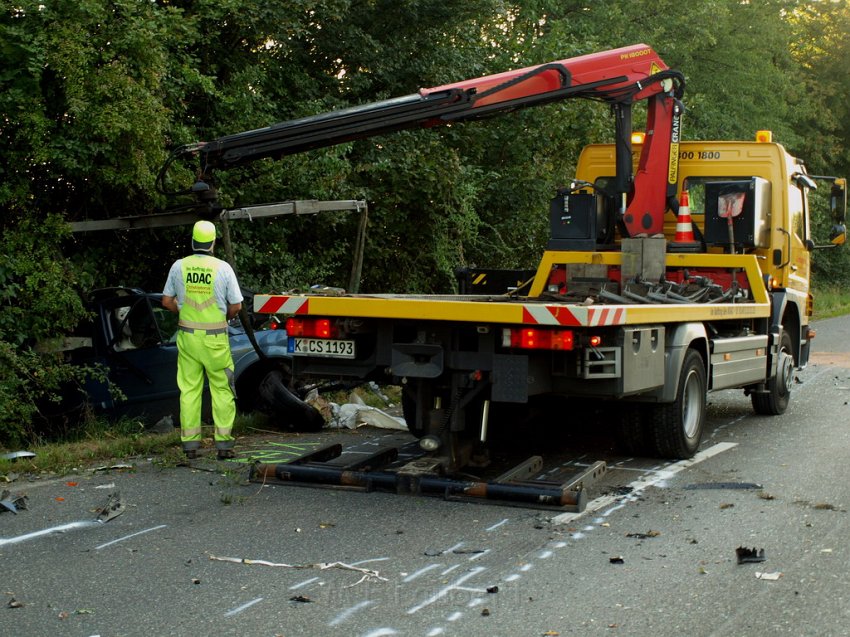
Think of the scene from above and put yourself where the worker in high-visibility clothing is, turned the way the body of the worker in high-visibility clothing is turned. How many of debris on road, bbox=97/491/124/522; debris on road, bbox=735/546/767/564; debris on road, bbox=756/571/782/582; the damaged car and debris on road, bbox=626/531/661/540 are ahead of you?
1

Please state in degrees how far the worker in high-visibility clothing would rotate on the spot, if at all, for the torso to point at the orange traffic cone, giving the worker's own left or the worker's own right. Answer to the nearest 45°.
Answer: approximately 90° to the worker's own right

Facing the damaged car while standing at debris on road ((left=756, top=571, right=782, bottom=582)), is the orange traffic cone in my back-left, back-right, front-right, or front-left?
front-right

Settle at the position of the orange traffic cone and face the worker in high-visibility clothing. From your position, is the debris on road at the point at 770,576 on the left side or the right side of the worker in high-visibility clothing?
left

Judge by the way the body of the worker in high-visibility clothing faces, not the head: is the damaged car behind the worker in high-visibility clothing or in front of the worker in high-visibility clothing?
in front

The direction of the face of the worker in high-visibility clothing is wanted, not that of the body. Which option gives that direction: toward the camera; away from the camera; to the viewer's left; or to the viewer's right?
away from the camera

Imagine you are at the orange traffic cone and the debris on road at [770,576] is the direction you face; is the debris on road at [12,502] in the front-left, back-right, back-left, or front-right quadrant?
front-right

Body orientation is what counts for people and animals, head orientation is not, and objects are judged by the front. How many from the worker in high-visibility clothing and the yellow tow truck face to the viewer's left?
0

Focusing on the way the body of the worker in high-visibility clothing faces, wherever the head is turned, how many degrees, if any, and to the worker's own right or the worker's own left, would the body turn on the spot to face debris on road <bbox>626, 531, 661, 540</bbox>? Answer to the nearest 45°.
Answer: approximately 135° to the worker's own right

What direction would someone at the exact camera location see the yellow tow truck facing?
facing away from the viewer and to the right of the viewer

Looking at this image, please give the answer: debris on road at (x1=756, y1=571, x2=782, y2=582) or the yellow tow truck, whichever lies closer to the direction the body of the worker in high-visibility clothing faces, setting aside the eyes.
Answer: the yellow tow truck

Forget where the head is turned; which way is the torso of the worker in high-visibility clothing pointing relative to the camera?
away from the camera

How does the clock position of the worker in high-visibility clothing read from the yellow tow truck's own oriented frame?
The worker in high-visibility clothing is roughly at 7 o'clock from the yellow tow truck.
